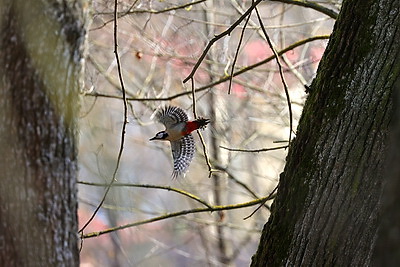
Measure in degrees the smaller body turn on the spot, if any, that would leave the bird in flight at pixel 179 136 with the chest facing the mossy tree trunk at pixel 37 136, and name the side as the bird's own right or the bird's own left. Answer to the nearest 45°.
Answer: approximately 45° to the bird's own left

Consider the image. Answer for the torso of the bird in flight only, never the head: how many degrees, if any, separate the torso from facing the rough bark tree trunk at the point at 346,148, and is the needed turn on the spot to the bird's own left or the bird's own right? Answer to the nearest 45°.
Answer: approximately 135° to the bird's own left

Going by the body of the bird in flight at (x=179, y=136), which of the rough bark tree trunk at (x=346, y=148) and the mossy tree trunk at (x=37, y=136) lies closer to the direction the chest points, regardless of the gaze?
the mossy tree trunk

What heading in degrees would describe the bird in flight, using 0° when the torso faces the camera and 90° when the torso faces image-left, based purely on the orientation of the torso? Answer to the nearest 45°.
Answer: approximately 90°
